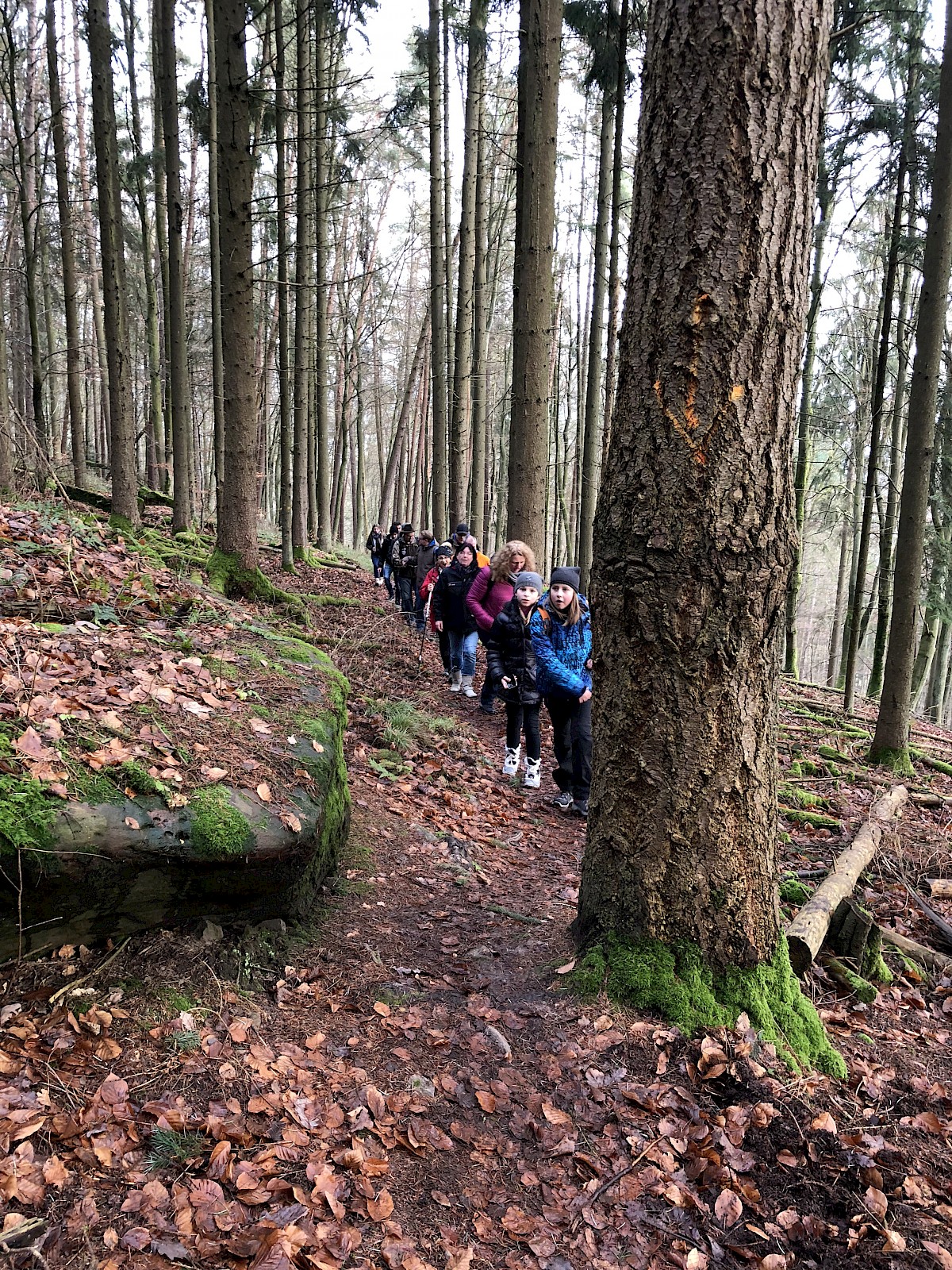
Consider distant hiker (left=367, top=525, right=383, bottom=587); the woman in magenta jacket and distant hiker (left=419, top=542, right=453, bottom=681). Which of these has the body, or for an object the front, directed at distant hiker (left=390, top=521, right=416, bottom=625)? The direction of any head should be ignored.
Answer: distant hiker (left=367, top=525, right=383, bottom=587)

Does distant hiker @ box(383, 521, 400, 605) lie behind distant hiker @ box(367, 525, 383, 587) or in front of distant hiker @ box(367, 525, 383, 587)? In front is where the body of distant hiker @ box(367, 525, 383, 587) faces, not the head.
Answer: in front

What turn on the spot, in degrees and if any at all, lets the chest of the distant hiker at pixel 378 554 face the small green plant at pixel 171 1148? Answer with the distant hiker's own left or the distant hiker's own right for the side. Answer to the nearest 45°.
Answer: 0° — they already face it

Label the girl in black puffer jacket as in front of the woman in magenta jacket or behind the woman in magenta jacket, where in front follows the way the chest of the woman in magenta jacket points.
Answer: in front

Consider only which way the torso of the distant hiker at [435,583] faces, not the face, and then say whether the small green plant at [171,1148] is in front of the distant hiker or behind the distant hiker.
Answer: in front

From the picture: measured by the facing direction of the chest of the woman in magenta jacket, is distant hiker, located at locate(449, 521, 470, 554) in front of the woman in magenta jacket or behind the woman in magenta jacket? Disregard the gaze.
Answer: behind

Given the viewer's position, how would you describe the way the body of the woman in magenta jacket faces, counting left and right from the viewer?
facing the viewer and to the right of the viewer

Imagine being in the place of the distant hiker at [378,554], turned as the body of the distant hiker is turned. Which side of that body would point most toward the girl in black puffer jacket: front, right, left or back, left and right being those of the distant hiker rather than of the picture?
front

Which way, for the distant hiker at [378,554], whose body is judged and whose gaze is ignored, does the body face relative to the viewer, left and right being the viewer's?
facing the viewer

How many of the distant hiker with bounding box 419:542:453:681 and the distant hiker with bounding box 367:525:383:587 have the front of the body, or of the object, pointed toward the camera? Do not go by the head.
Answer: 2

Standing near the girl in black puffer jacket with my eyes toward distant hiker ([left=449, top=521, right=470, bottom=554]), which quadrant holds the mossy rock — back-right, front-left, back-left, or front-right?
back-left

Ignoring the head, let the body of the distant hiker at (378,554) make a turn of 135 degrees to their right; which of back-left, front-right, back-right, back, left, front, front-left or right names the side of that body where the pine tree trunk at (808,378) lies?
back

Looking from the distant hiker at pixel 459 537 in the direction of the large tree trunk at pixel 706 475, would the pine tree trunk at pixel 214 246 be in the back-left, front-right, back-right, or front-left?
back-right
